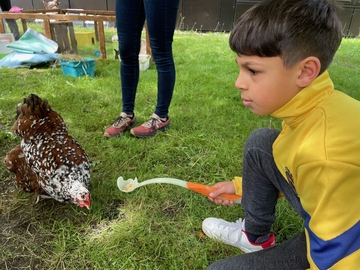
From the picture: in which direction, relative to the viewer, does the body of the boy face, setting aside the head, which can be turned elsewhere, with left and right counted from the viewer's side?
facing to the left of the viewer

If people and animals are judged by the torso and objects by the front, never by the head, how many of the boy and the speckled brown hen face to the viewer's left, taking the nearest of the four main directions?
1

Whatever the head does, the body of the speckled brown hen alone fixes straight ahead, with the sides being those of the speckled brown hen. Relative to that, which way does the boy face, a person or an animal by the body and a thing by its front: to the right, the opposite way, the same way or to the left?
the opposite way

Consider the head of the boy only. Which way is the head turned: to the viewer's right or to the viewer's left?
to the viewer's left

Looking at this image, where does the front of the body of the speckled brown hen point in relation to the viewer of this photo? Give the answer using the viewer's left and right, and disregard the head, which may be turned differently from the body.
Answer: facing the viewer and to the right of the viewer

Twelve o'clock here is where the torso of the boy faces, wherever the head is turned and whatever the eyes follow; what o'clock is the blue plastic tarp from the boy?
The blue plastic tarp is roughly at 1 o'clock from the boy.

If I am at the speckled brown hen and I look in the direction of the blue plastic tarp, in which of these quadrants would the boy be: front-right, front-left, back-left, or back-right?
back-right

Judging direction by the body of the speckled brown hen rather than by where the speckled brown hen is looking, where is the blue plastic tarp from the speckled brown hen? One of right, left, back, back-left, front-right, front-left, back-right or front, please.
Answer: back-left

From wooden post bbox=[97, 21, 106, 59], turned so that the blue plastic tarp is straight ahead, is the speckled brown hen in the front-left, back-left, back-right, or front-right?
front-left

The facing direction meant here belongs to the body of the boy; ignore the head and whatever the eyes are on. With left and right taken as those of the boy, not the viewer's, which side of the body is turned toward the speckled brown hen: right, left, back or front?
front

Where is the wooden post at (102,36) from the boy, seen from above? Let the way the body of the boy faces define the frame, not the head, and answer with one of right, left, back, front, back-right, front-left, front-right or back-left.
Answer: front-right

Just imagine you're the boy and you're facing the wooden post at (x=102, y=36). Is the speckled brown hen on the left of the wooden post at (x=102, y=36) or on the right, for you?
left

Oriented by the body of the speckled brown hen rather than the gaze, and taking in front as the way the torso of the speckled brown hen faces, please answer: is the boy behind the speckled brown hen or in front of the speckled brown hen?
in front

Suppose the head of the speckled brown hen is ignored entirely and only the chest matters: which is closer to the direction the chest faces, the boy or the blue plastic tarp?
the boy
